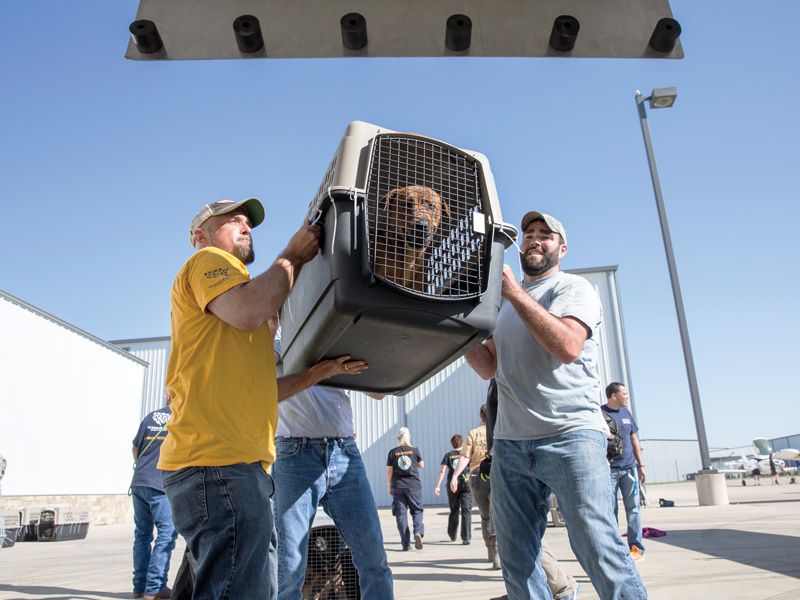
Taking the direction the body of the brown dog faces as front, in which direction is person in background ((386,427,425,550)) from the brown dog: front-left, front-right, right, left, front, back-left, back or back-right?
back

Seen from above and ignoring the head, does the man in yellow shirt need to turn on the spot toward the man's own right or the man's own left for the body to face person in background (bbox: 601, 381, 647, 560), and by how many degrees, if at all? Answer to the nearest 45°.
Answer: approximately 45° to the man's own left

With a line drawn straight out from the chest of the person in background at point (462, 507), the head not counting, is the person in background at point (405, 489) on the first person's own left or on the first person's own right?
on the first person's own left

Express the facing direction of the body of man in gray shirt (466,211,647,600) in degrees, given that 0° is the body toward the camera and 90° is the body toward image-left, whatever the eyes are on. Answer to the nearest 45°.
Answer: approximately 45°

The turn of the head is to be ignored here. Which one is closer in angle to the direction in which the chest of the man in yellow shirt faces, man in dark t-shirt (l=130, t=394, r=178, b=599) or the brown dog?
the brown dog

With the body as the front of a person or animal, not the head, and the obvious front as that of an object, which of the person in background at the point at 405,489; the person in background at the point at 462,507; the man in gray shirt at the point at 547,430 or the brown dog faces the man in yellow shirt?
the man in gray shirt

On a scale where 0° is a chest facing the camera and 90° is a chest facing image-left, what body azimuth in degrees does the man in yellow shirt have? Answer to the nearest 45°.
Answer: approximately 270°

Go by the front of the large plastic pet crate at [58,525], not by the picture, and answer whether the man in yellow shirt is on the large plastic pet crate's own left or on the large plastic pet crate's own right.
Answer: on the large plastic pet crate's own left

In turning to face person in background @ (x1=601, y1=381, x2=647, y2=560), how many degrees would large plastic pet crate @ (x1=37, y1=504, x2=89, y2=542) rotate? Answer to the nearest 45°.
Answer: approximately 90° to its left

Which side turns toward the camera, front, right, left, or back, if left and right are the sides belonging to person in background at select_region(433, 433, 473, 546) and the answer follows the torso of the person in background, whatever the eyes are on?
back

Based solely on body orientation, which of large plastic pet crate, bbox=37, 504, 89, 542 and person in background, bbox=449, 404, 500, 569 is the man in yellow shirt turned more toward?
the person in background

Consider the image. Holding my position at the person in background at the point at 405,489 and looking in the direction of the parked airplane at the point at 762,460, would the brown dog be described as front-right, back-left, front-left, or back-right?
back-right

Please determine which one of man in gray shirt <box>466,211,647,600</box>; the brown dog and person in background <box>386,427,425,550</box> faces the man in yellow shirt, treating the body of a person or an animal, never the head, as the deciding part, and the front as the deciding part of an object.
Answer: the man in gray shirt

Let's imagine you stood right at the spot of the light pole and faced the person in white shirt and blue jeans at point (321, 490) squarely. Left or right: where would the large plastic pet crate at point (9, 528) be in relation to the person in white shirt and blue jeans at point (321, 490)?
right
